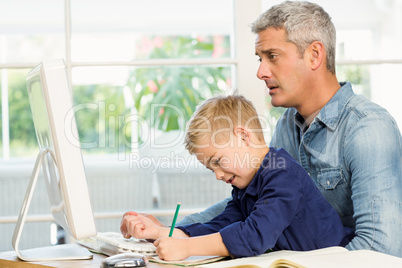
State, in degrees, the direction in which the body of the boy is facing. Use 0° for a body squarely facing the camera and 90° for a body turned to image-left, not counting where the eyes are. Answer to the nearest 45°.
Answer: approximately 90°

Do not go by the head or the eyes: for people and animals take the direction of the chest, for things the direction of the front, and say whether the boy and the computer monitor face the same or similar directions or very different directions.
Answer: very different directions

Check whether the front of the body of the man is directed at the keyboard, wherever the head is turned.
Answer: yes

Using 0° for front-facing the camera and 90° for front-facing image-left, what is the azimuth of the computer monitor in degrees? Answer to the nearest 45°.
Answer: approximately 270°

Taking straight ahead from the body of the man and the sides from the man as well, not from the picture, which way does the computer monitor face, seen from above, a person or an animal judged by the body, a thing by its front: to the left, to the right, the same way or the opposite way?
the opposite way

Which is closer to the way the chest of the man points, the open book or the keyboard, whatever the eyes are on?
the keyboard

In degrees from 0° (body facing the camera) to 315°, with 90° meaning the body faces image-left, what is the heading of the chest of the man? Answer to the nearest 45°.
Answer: approximately 45°
